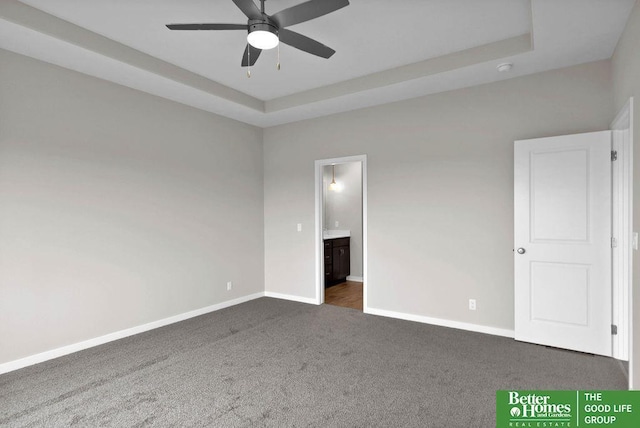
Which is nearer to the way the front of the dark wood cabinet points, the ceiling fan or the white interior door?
the white interior door

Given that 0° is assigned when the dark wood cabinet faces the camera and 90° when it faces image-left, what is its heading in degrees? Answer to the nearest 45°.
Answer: approximately 315°

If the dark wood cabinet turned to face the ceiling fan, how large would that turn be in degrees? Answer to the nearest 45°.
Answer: approximately 45° to its right
